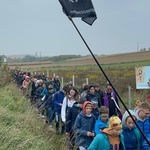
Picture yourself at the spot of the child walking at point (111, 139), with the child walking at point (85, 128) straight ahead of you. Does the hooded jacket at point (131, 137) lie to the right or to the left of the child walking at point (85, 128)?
right

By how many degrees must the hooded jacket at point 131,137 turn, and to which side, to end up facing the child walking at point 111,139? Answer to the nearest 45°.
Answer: approximately 90° to its right

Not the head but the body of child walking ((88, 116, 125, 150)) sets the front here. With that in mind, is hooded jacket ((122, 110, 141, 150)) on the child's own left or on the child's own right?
on the child's own left

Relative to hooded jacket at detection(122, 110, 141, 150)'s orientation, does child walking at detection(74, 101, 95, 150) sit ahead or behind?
behind

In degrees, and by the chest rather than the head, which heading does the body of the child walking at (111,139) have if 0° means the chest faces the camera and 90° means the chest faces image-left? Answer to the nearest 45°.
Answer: approximately 315°
